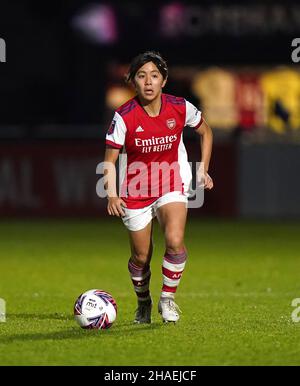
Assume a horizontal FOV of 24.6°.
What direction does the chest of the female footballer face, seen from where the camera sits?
toward the camera
